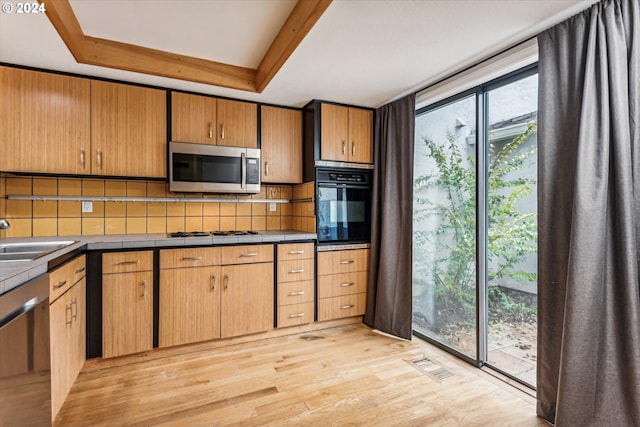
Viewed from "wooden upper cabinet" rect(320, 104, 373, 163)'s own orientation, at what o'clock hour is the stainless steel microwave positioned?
The stainless steel microwave is roughly at 4 o'clock from the wooden upper cabinet.

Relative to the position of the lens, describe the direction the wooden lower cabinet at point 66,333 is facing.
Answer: facing to the right of the viewer

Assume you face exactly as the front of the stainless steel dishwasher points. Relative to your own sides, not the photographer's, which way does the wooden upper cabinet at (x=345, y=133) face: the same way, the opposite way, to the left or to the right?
to the right

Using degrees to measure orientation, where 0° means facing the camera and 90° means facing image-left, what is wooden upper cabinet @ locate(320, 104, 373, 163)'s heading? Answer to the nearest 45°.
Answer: approximately 315°

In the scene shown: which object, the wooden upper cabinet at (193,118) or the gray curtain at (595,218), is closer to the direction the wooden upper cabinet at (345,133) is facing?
the gray curtain

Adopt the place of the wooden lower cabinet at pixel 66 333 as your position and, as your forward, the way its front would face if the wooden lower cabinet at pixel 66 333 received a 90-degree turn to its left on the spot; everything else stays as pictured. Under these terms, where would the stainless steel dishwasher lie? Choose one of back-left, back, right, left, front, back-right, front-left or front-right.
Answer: back

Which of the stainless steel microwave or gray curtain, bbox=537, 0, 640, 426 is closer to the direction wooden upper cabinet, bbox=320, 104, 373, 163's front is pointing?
the gray curtain

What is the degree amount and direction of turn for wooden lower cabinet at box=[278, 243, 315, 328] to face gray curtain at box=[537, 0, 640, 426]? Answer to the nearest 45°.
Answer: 0° — it already faces it
